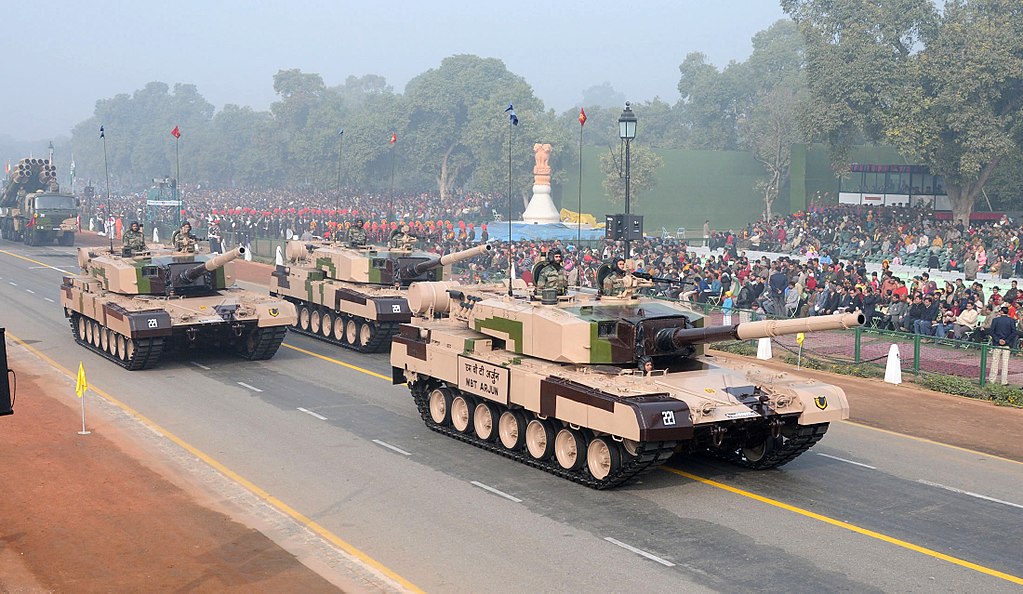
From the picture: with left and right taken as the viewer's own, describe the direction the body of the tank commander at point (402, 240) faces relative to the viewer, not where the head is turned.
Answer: facing the viewer and to the right of the viewer

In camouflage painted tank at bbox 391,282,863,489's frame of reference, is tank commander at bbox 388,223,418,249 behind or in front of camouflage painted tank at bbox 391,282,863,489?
behind

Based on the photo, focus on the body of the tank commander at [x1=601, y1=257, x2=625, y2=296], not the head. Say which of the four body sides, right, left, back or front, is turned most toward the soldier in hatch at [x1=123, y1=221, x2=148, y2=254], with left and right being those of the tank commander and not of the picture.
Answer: back

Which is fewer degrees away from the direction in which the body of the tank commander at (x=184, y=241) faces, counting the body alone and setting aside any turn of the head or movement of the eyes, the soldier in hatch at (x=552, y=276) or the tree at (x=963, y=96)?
the soldier in hatch
